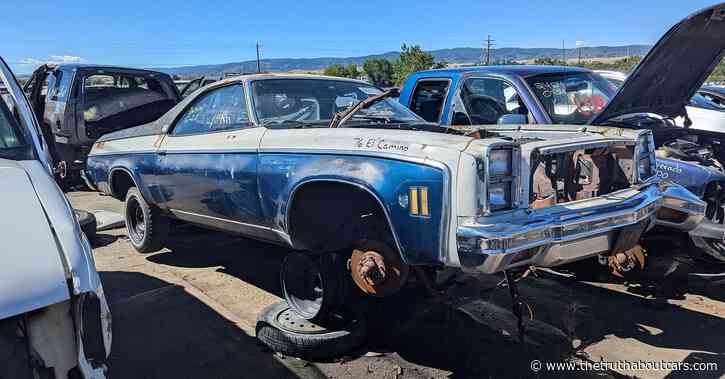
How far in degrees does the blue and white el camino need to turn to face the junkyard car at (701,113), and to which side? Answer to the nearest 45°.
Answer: approximately 90° to its left

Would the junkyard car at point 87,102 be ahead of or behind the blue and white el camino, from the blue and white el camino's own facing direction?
behind

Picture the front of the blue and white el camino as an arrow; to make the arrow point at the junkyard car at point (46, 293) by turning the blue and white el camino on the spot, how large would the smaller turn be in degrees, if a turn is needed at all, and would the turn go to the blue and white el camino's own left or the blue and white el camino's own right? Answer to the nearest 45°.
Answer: approximately 90° to the blue and white el camino's own right

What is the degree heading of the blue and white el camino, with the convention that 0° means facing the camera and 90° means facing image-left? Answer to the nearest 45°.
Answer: approximately 315°

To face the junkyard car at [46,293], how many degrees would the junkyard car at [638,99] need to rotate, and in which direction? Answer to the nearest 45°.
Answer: approximately 90° to its right

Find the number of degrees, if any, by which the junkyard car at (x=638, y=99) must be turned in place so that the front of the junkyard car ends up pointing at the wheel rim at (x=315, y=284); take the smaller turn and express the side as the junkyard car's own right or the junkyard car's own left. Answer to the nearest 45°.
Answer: approximately 90° to the junkyard car's own right

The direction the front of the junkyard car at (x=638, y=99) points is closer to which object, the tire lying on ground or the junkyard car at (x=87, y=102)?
the tire lying on ground

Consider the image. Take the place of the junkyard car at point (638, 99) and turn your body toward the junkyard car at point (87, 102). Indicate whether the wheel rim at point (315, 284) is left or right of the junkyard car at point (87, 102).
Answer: left

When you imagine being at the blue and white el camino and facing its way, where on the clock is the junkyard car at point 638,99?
The junkyard car is roughly at 9 o'clock from the blue and white el camino.

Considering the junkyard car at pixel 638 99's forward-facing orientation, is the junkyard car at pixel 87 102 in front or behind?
behind
